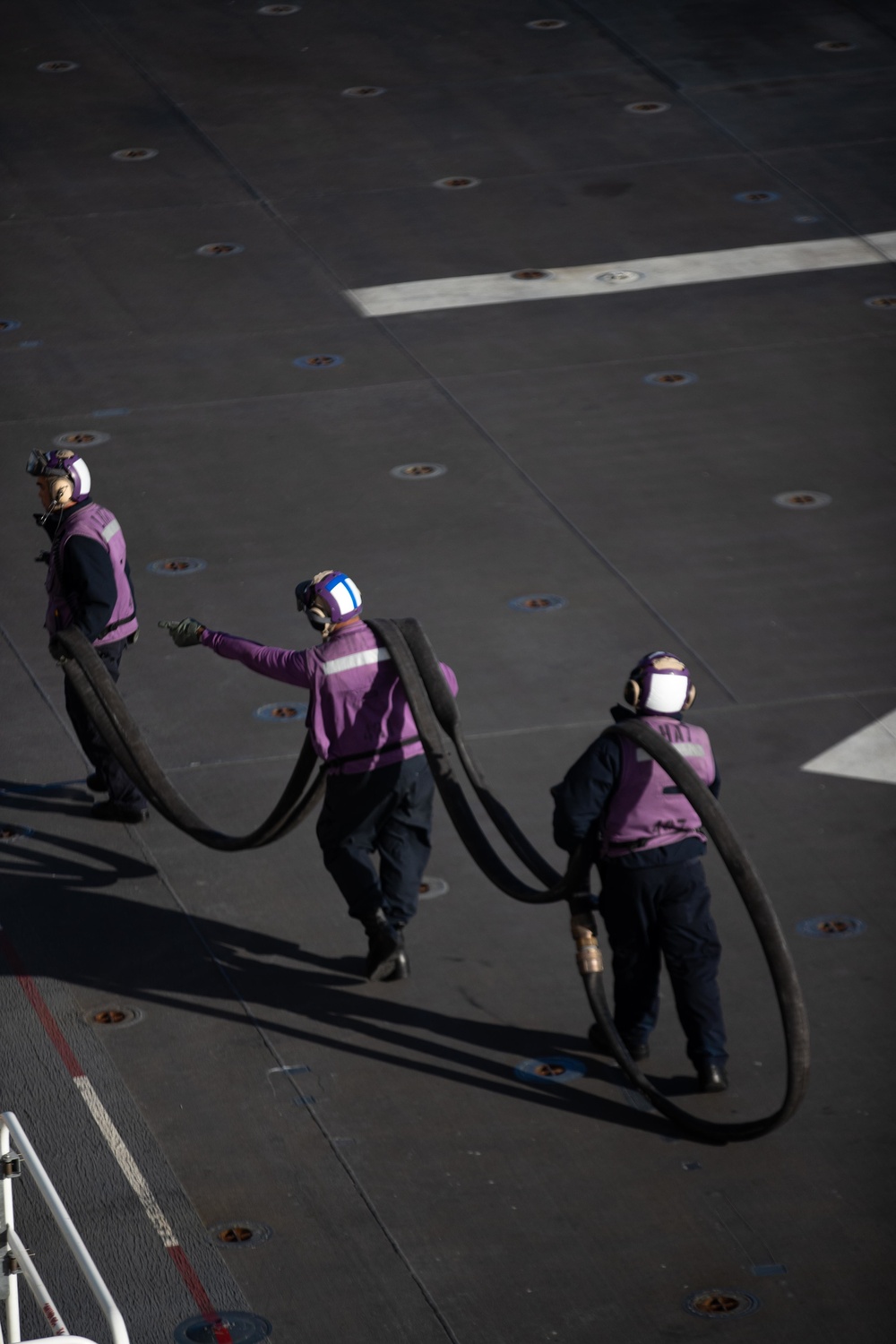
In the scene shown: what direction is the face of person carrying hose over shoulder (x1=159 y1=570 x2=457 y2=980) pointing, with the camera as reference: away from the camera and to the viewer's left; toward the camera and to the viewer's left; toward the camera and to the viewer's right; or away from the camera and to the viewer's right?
away from the camera and to the viewer's left

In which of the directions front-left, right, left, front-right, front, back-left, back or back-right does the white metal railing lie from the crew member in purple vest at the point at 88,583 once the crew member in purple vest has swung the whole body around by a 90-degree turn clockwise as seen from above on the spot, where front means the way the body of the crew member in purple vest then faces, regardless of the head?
back

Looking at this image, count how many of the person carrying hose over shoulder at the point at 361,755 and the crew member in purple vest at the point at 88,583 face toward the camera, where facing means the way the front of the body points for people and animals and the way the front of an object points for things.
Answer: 0

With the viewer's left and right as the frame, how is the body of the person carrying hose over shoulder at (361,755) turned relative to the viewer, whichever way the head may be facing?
facing away from the viewer and to the left of the viewer

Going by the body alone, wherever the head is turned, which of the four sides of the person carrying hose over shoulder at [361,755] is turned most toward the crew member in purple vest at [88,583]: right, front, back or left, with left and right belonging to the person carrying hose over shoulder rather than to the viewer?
front

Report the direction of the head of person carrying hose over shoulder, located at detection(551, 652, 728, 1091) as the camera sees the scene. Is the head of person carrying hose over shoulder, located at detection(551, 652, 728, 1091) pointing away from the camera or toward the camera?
away from the camera

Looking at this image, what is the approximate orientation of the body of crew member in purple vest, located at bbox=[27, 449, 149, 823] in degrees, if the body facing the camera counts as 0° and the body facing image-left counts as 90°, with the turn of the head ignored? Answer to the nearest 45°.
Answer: approximately 90°

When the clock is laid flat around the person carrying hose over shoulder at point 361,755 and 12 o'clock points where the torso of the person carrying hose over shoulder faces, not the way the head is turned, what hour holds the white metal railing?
The white metal railing is roughly at 8 o'clock from the person carrying hose over shoulder.
